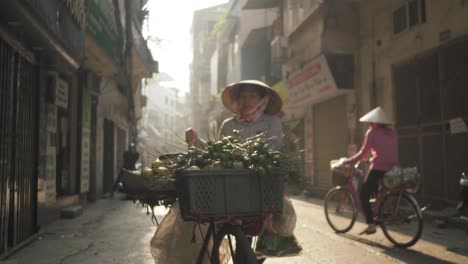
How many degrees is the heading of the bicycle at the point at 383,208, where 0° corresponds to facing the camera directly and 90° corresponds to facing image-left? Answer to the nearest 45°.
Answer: approximately 135°

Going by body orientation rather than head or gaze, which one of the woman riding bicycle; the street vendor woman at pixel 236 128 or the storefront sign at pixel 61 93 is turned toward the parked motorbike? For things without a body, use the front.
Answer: the storefront sign

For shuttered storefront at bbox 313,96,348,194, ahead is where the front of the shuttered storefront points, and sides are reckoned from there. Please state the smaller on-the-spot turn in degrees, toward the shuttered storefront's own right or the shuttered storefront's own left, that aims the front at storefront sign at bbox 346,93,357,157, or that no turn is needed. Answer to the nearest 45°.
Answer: approximately 45° to the shuttered storefront's own left

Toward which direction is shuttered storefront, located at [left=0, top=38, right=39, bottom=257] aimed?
to the viewer's right

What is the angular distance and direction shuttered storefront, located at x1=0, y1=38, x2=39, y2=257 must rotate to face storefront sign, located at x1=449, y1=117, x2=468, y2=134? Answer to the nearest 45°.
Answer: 0° — it already faces it

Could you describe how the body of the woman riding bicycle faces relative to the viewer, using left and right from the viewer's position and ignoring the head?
facing away from the viewer and to the left of the viewer
